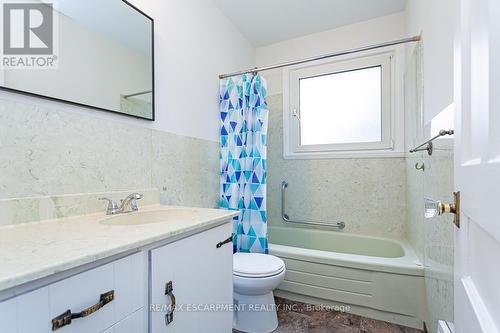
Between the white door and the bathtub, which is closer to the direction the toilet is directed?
the white door

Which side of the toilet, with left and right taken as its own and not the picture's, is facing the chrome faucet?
right

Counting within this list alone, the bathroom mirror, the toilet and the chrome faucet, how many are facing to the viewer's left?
0

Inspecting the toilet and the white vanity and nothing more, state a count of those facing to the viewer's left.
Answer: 0

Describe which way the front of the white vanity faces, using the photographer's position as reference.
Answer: facing the viewer and to the right of the viewer

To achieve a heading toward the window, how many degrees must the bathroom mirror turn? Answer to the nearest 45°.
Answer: approximately 45° to its left

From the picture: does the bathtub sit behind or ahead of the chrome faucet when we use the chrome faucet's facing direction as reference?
ahead

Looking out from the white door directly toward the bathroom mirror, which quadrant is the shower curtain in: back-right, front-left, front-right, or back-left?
front-right

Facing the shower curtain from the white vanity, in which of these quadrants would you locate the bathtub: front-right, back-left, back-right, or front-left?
front-right

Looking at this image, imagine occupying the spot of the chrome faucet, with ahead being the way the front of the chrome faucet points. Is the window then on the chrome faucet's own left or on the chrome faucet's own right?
on the chrome faucet's own left

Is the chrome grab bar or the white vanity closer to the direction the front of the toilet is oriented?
the white vanity

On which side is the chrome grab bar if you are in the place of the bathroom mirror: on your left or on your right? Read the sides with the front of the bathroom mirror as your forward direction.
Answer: on your left
